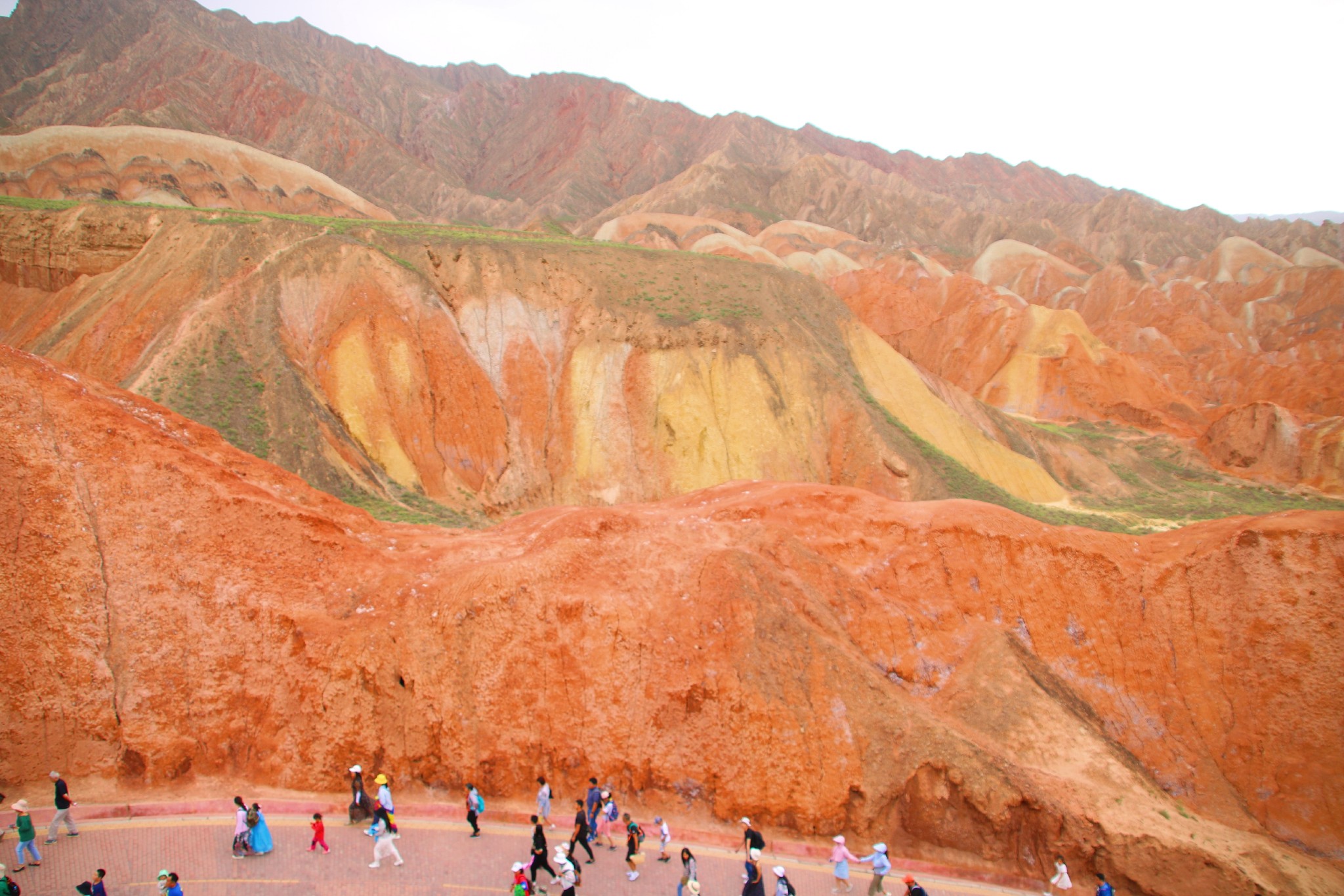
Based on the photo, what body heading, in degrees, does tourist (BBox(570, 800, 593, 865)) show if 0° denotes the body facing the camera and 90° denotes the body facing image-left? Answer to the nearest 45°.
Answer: approximately 90°

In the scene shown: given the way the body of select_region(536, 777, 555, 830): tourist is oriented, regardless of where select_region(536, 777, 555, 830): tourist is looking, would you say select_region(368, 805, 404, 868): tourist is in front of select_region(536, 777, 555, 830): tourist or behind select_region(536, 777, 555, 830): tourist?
in front

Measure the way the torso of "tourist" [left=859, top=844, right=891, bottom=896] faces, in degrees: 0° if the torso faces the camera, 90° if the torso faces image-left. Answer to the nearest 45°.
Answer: approximately 90°

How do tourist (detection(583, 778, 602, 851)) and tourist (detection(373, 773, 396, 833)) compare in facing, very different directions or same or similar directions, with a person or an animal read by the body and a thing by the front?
same or similar directions

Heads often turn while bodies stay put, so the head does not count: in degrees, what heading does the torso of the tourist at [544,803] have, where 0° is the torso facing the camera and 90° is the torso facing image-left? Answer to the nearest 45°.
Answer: approximately 90°

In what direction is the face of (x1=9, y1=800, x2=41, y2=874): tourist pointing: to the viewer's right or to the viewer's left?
to the viewer's left

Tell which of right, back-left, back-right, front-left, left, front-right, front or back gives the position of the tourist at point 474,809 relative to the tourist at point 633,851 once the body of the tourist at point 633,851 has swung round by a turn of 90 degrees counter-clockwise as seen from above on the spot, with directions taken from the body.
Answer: right
